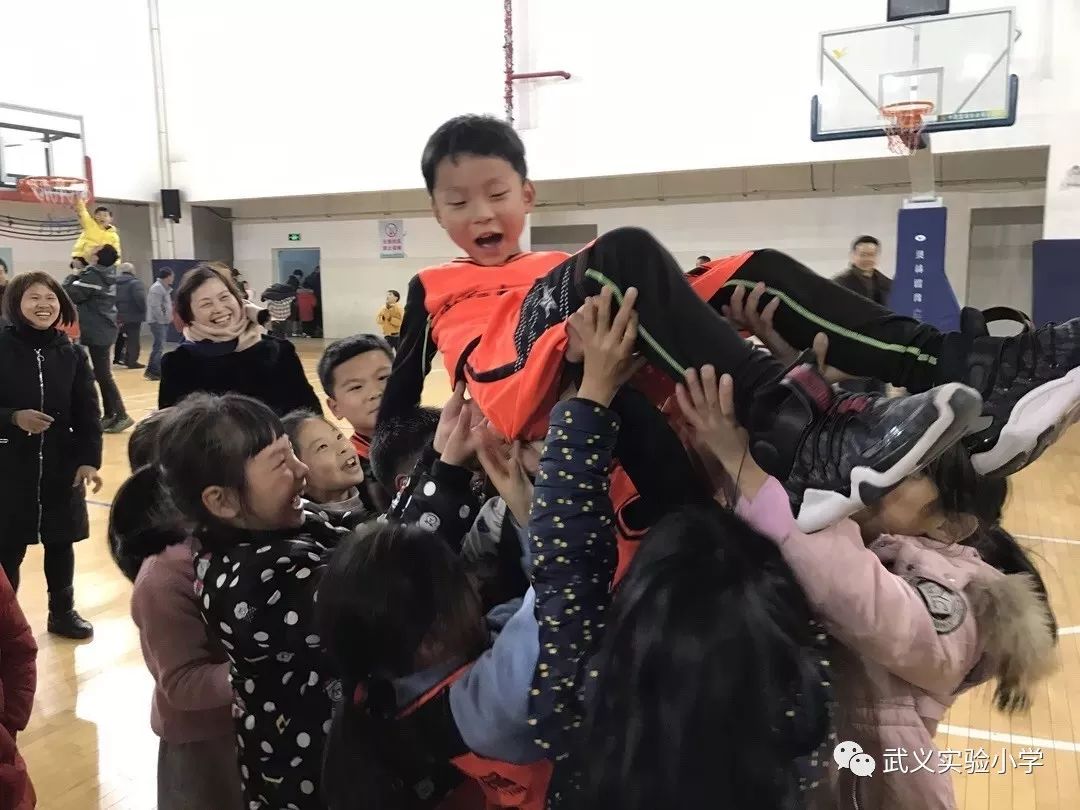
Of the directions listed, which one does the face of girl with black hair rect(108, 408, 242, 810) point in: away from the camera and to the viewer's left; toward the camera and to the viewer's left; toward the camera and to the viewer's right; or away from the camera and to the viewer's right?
away from the camera and to the viewer's right

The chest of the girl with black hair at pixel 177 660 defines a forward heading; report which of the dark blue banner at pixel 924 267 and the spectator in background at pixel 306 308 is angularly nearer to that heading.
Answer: the dark blue banner

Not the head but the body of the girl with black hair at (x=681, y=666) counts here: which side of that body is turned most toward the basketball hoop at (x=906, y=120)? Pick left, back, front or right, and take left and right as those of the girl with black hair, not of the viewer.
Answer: front

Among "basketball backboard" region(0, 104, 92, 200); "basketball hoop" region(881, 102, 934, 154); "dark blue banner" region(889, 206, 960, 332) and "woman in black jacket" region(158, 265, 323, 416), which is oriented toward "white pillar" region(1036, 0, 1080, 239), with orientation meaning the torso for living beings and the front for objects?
the basketball backboard

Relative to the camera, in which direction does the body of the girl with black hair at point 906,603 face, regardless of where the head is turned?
to the viewer's left

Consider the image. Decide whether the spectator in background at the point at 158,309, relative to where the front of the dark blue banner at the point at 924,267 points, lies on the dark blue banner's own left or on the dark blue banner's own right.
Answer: on the dark blue banner's own right

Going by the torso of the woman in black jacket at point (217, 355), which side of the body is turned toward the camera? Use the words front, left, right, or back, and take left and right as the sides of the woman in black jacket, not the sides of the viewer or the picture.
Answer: front

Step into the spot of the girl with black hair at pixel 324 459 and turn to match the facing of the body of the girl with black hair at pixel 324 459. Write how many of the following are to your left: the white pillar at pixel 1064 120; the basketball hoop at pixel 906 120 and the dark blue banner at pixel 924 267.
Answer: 3

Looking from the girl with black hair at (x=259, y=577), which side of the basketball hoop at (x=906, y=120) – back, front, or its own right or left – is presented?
front

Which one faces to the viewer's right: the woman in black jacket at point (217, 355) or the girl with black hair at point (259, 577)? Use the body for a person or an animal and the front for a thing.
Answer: the girl with black hair
